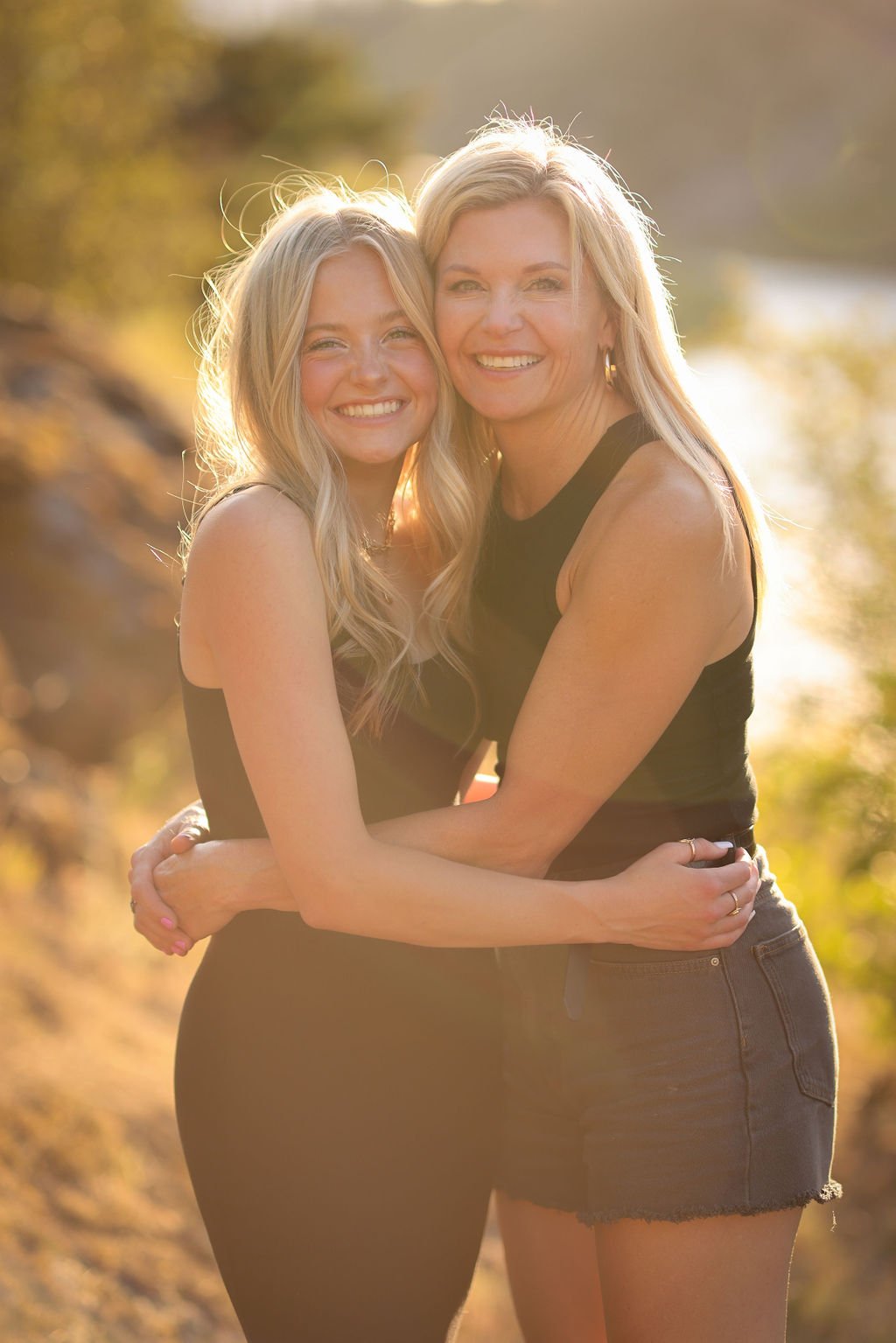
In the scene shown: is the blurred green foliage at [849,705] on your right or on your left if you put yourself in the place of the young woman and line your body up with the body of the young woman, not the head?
on your left

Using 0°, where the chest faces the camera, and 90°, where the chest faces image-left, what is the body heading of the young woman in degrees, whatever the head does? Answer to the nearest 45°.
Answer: approximately 315°

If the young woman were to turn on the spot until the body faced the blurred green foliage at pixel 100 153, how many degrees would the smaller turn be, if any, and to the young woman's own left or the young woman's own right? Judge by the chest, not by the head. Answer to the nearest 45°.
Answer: approximately 135° to the young woman's own left

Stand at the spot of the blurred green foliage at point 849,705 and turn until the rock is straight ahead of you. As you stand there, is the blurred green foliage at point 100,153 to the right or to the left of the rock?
right
